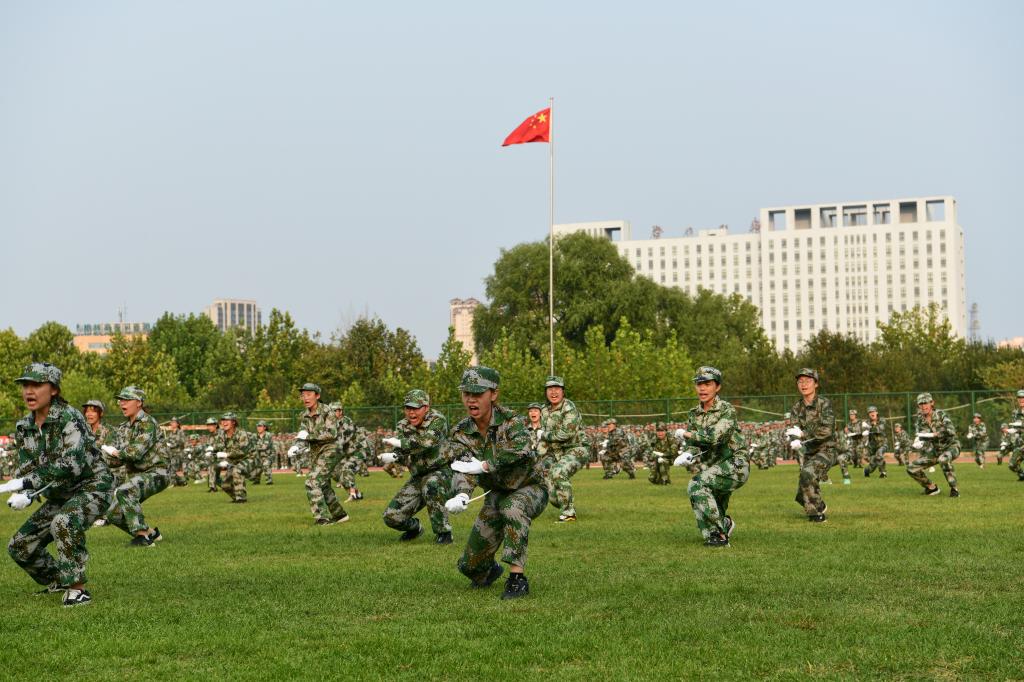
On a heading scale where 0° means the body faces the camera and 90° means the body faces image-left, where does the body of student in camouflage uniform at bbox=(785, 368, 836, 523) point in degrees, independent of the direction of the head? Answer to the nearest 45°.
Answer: approximately 45°

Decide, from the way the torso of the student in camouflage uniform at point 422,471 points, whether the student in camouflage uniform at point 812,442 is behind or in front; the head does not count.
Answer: behind

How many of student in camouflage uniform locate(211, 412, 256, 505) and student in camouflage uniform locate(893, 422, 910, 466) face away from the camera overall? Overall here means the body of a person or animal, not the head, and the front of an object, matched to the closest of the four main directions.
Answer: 0

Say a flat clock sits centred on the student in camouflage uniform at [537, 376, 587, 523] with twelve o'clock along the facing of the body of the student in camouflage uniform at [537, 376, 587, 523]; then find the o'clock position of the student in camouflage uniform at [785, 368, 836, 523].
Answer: the student in camouflage uniform at [785, 368, 836, 523] is roughly at 8 o'clock from the student in camouflage uniform at [537, 376, 587, 523].

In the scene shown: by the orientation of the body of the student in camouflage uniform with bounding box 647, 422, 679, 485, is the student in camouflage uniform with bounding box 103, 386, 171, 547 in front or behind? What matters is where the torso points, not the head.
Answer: in front

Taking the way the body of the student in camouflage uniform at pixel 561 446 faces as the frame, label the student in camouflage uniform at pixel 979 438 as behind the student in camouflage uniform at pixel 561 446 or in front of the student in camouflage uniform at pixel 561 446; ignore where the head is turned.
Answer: behind

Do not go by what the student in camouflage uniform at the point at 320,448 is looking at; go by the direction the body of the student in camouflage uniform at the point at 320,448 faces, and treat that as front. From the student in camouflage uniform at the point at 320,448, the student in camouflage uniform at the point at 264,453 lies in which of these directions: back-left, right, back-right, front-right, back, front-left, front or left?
back-right

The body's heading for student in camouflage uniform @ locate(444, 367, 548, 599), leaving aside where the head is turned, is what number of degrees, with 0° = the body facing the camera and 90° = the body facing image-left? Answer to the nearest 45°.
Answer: approximately 45°

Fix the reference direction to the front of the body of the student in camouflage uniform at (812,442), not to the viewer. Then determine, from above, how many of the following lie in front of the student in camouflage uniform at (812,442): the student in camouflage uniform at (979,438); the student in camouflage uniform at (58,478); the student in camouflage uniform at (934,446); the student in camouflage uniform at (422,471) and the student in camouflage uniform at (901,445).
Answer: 2

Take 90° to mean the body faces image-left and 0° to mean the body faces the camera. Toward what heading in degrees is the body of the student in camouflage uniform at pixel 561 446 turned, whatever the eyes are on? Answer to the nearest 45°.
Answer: approximately 45°

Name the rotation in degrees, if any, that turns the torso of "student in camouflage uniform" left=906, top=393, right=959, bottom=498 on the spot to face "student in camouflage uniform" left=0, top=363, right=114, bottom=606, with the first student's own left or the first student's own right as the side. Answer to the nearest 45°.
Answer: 0° — they already face them

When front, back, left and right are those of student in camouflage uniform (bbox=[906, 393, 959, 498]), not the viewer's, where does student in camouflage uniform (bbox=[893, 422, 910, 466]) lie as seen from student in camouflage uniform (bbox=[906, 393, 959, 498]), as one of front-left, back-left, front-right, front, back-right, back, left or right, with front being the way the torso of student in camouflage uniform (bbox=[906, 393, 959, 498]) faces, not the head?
back-right
